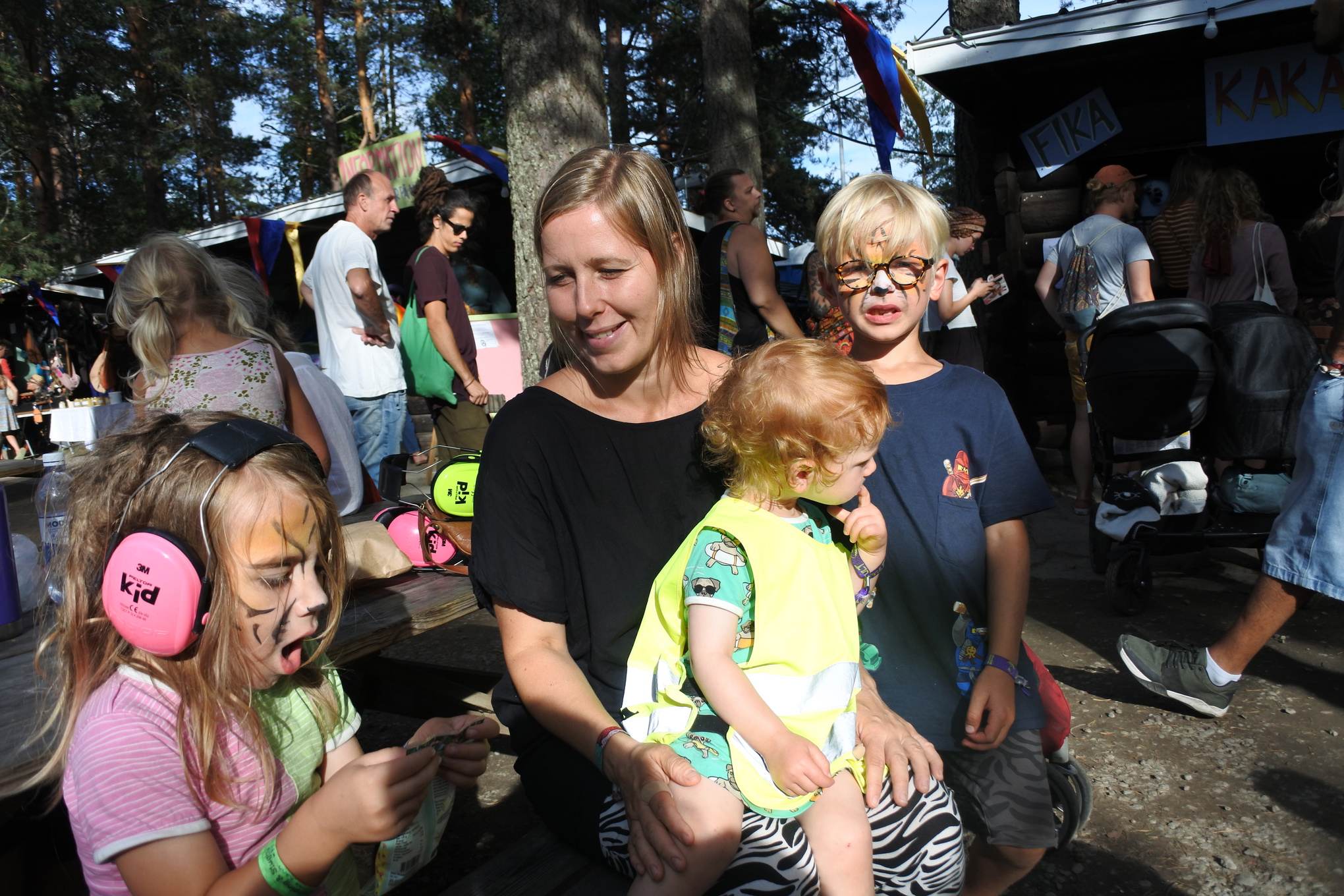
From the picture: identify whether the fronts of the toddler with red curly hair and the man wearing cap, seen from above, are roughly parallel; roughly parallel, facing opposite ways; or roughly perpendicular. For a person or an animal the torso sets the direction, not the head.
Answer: roughly perpendicular

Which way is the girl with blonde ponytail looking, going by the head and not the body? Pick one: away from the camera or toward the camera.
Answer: away from the camera

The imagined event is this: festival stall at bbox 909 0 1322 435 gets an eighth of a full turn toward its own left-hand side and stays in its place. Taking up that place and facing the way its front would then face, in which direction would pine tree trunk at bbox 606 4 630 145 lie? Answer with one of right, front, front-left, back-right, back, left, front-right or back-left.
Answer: back-right

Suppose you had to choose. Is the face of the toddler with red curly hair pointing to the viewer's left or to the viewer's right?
to the viewer's right

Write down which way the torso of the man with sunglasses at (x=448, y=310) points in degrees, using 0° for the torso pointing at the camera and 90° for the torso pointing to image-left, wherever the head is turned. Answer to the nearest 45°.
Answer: approximately 270°

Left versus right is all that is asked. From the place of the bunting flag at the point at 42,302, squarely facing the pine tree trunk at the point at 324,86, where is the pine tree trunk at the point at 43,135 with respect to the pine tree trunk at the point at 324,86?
left

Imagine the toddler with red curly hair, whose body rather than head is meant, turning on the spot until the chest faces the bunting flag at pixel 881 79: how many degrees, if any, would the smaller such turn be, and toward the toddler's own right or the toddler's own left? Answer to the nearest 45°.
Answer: approximately 135° to the toddler's own left

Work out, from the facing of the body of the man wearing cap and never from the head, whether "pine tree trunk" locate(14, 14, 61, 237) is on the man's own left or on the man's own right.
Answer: on the man's own left

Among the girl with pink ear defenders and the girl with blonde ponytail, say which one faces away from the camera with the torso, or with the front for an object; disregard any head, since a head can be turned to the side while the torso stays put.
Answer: the girl with blonde ponytail

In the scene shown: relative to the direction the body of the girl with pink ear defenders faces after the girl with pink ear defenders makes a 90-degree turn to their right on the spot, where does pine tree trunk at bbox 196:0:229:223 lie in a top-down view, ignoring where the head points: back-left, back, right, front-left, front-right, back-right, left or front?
back-right

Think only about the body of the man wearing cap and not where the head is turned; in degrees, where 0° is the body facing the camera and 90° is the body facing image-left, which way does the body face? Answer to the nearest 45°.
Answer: approximately 225°

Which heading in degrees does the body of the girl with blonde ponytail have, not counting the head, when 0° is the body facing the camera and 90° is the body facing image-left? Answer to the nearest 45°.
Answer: approximately 180°
